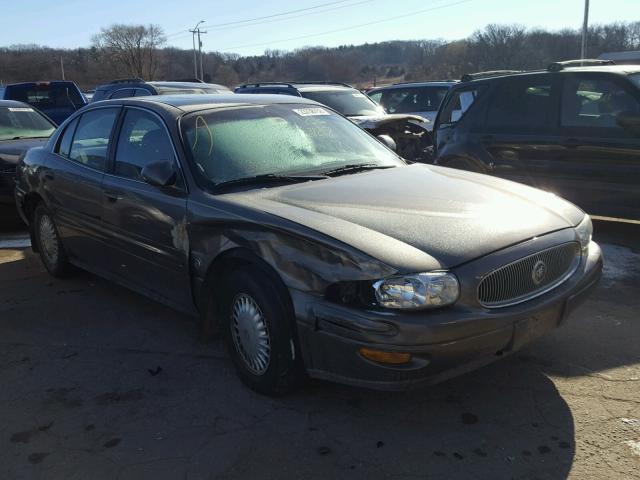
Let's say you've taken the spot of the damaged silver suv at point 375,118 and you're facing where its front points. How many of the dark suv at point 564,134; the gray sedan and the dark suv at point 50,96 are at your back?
1

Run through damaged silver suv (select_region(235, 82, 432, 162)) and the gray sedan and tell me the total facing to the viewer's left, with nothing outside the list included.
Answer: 0

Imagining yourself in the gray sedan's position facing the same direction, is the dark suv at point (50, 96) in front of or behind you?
behind

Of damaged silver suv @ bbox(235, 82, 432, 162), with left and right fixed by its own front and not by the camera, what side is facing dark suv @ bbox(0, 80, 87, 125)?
back

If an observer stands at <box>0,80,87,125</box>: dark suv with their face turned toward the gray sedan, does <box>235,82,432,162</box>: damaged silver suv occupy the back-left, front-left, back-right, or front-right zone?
front-left

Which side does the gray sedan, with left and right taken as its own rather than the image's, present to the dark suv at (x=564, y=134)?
left

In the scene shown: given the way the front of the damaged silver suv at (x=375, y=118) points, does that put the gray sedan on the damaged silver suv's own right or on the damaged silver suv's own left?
on the damaged silver suv's own right

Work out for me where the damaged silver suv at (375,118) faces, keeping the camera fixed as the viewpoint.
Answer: facing the viewer and to the right of the viewer
